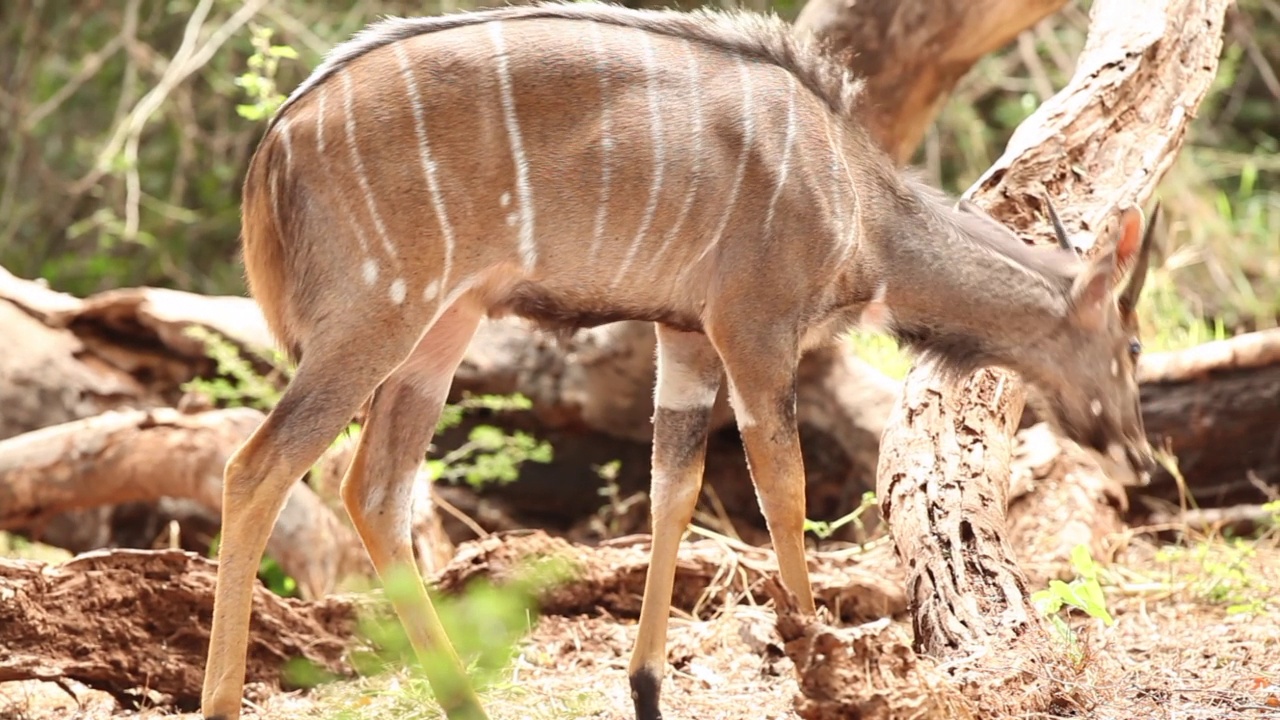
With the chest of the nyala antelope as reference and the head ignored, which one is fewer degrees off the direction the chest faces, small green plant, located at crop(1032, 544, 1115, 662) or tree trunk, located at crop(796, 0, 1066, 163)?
the small green plant

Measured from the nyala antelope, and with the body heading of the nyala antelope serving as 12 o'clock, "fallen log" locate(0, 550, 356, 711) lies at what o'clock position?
The fallen log is roughly at 6 o'clock from the nyala antelope.

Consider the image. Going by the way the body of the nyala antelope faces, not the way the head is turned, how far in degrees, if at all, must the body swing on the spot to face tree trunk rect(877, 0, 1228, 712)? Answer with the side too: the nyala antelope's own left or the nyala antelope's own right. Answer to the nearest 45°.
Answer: approximately 45° to the nyala antelope's own left

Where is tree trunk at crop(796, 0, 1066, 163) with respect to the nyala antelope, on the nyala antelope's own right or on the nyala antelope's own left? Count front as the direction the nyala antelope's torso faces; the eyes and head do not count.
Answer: on the nyala antelope's own left

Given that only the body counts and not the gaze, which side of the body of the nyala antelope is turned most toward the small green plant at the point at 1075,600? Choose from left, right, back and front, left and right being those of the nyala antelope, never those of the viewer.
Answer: front

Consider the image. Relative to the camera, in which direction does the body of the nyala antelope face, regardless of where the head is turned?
to the viewer's right

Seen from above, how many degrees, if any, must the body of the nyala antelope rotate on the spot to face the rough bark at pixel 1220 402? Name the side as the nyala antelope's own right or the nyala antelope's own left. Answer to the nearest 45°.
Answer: approximately 45° to the nyala antelope's own left

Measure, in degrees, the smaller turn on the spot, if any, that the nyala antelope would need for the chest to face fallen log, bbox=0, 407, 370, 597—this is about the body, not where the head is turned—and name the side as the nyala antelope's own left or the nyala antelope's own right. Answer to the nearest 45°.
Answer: approximately 135° to the nyala antelope's own left
